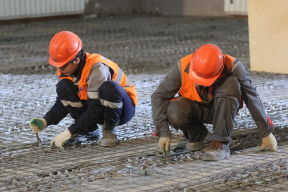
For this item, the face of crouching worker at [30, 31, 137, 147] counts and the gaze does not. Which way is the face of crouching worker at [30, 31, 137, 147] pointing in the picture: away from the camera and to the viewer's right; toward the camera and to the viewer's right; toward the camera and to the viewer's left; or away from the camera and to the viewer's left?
toward the camera and to the viewer's left

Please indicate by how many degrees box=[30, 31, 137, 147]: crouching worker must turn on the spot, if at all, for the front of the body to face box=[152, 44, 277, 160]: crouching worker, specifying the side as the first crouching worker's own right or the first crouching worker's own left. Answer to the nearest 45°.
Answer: approximately 90° to the first crouching worker's own left

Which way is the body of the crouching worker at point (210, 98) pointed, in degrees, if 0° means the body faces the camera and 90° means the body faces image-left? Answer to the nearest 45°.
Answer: approximately 0°

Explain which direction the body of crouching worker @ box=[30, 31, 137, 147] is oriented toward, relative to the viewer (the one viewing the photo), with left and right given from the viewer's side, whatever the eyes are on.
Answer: facing the viewer and to the left of the viewer

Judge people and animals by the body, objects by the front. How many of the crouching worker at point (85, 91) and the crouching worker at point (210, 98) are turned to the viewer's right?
0

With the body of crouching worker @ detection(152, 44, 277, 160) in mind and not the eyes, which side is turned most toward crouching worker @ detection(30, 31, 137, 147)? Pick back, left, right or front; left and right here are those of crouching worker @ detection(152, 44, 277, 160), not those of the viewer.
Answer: right
